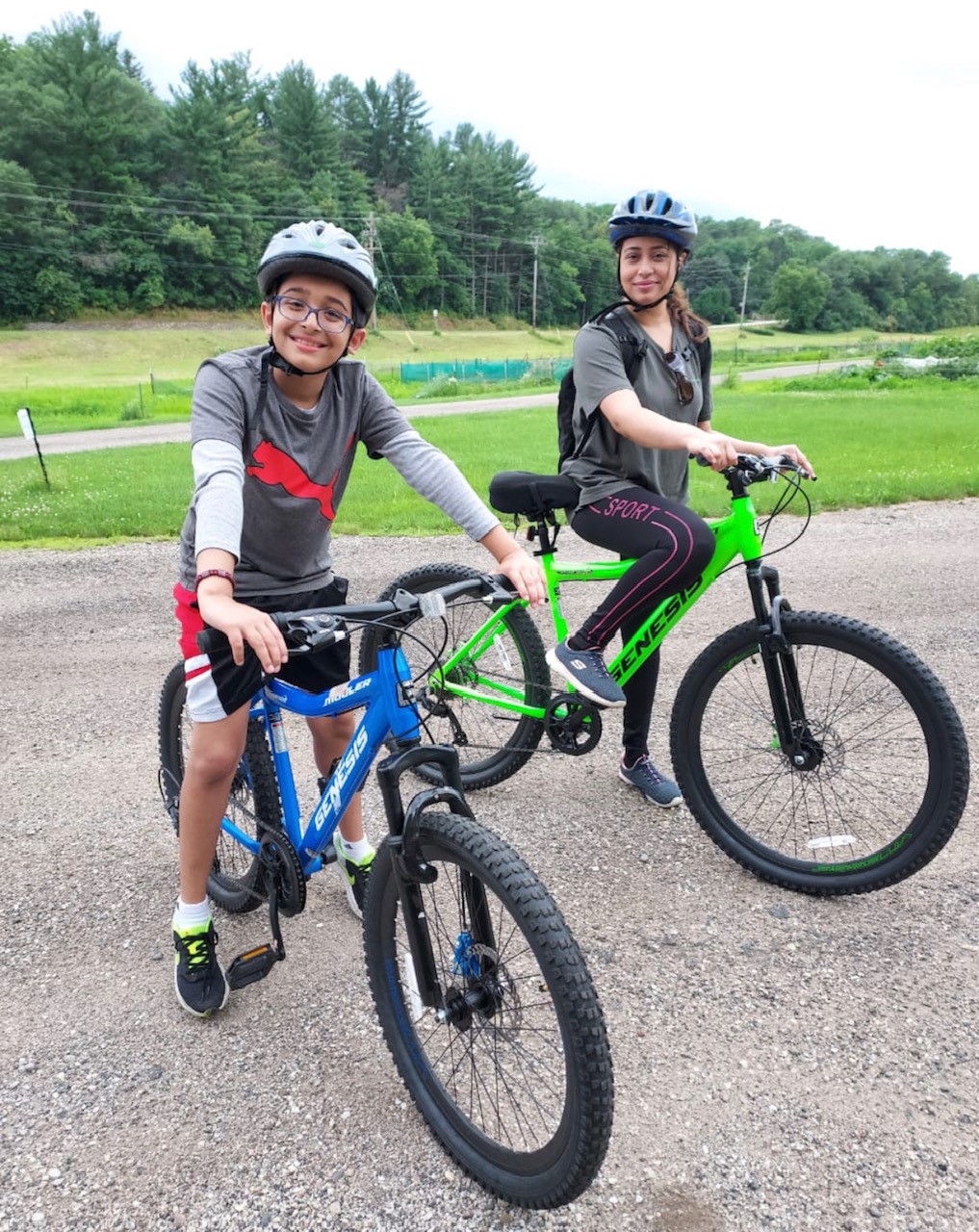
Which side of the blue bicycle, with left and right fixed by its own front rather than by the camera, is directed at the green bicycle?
left

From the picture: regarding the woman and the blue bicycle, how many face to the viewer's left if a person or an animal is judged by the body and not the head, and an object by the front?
0

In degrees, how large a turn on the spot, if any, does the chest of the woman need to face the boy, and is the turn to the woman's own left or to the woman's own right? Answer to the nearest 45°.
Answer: approximately 90° to the woman's own right

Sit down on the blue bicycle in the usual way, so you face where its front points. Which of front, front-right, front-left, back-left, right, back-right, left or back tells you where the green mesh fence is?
back-left

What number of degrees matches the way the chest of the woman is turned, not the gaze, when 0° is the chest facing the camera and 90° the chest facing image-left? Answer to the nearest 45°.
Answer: approximately 315°

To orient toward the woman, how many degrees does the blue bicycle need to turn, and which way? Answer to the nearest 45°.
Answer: approximately 90° to its left

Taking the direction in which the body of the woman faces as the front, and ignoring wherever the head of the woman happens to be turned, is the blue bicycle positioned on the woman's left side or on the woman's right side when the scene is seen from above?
on the woman's right side

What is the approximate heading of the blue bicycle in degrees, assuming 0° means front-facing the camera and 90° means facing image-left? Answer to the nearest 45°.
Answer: approximately 315°
